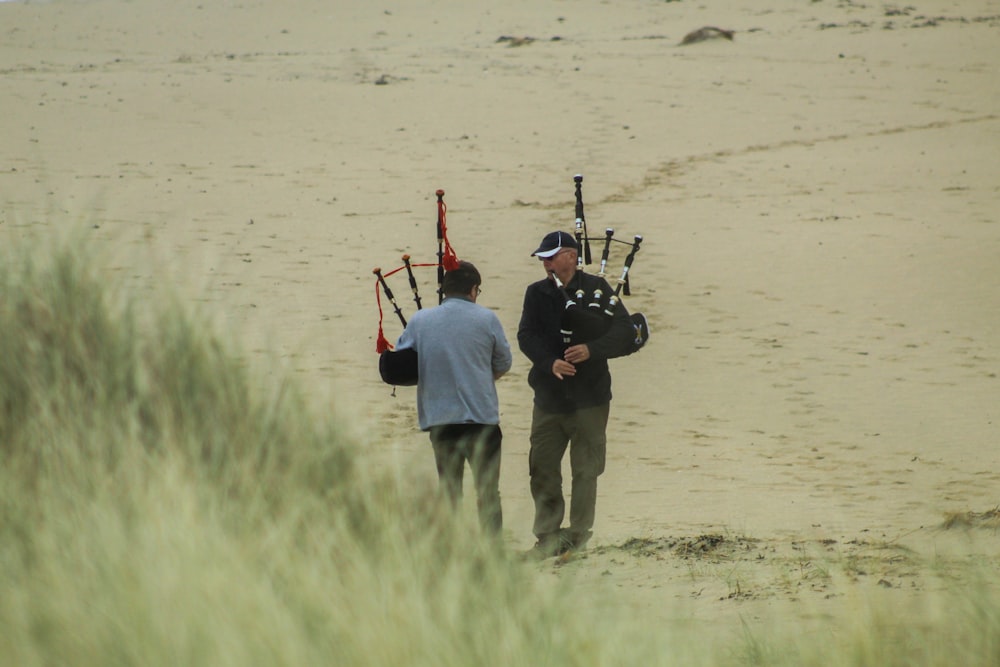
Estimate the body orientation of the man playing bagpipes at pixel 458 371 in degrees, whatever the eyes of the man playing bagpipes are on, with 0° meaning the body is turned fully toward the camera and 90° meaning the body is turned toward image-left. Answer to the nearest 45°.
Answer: approximately 180°

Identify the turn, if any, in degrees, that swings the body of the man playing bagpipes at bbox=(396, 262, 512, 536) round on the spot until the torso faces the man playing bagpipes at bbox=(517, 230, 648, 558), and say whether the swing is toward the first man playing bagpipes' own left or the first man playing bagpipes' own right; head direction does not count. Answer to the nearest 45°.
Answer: approximately 45° to the first man playing bagpipes' own right
